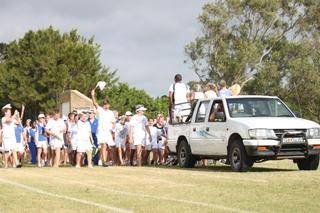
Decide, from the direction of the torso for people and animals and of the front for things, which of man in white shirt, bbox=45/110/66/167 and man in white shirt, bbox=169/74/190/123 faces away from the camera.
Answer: man in white shirt, bbox=169/74/190/123

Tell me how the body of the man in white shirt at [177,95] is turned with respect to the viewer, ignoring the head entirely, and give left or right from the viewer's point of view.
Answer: facing away from the viewer

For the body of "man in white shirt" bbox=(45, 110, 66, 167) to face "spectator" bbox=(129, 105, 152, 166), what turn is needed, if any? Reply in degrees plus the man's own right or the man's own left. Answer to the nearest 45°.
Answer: approximately 45° to the man's own left

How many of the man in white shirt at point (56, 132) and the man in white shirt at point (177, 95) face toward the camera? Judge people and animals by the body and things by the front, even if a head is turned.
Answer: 1

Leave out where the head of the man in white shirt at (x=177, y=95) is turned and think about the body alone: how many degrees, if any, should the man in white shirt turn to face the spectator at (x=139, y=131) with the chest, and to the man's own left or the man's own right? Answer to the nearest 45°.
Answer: approximately 45° to the man's own left

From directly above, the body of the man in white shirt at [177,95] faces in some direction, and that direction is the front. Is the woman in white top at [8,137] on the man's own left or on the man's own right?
on the man's own left

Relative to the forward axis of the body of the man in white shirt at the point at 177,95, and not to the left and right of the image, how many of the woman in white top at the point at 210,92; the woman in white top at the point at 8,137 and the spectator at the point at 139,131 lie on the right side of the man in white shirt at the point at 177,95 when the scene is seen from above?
1
